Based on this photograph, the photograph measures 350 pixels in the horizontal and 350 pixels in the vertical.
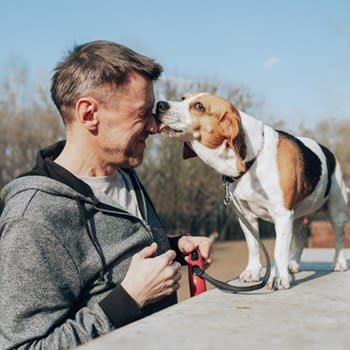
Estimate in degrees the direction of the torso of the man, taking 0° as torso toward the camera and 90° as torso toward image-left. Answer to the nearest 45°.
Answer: approximately 315°

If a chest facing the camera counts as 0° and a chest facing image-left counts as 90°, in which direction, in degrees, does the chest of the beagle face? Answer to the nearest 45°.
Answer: approximately 45°

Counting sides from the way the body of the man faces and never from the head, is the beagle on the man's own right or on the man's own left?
on the man's own left

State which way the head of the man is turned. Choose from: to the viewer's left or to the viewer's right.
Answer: to the viewer's right

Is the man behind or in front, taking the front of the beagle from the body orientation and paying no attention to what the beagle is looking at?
in front

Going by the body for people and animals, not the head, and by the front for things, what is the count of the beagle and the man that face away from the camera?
0
